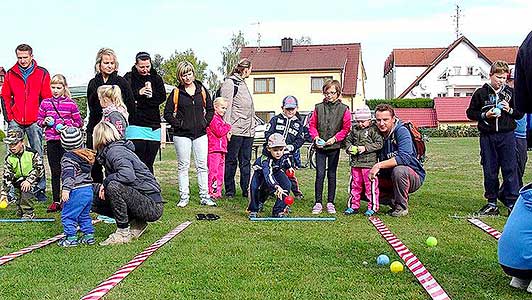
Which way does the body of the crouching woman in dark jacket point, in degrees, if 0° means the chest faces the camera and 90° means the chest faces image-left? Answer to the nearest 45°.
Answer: approximately 90°

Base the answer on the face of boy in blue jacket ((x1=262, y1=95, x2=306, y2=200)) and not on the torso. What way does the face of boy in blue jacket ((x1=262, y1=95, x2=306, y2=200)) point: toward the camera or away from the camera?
toward the camera

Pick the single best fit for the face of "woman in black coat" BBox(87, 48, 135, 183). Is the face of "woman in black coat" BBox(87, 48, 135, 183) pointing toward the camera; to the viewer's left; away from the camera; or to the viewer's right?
toward the camera

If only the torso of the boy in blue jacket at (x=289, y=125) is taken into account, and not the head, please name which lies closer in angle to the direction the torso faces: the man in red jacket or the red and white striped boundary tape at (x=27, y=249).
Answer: the red and white striped boundary tape

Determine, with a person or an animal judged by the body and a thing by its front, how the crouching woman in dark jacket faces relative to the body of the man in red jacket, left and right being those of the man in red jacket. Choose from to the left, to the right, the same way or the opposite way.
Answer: to the right

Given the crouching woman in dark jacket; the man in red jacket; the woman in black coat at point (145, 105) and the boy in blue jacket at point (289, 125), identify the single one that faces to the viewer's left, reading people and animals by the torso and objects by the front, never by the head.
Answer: the crouching woman in dark jacket

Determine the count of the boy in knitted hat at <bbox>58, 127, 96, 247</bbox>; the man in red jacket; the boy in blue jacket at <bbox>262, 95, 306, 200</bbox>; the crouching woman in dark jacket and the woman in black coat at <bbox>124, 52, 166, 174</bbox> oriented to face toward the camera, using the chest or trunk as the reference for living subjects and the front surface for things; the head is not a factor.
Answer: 3

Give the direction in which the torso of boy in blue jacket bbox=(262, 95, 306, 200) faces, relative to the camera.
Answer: toward the camera

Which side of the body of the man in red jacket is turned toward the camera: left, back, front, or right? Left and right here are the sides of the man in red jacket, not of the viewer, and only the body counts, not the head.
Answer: front

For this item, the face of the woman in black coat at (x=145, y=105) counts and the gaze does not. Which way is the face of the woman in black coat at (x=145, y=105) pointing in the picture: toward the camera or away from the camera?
toward the camera

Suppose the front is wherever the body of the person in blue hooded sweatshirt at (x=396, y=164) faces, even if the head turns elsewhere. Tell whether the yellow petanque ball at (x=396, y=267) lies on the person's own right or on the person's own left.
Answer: on the person's own left

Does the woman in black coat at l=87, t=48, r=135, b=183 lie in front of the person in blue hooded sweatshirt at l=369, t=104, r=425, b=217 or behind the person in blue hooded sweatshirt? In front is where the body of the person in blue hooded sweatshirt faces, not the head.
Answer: in front

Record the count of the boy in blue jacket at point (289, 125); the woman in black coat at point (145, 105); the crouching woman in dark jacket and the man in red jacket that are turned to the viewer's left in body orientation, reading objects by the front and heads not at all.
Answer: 1

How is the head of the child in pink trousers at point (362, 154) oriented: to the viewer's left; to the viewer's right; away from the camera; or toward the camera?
toward the camera

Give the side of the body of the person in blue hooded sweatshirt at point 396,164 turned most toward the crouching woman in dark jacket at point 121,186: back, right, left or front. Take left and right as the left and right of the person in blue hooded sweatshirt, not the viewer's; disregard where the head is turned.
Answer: front
